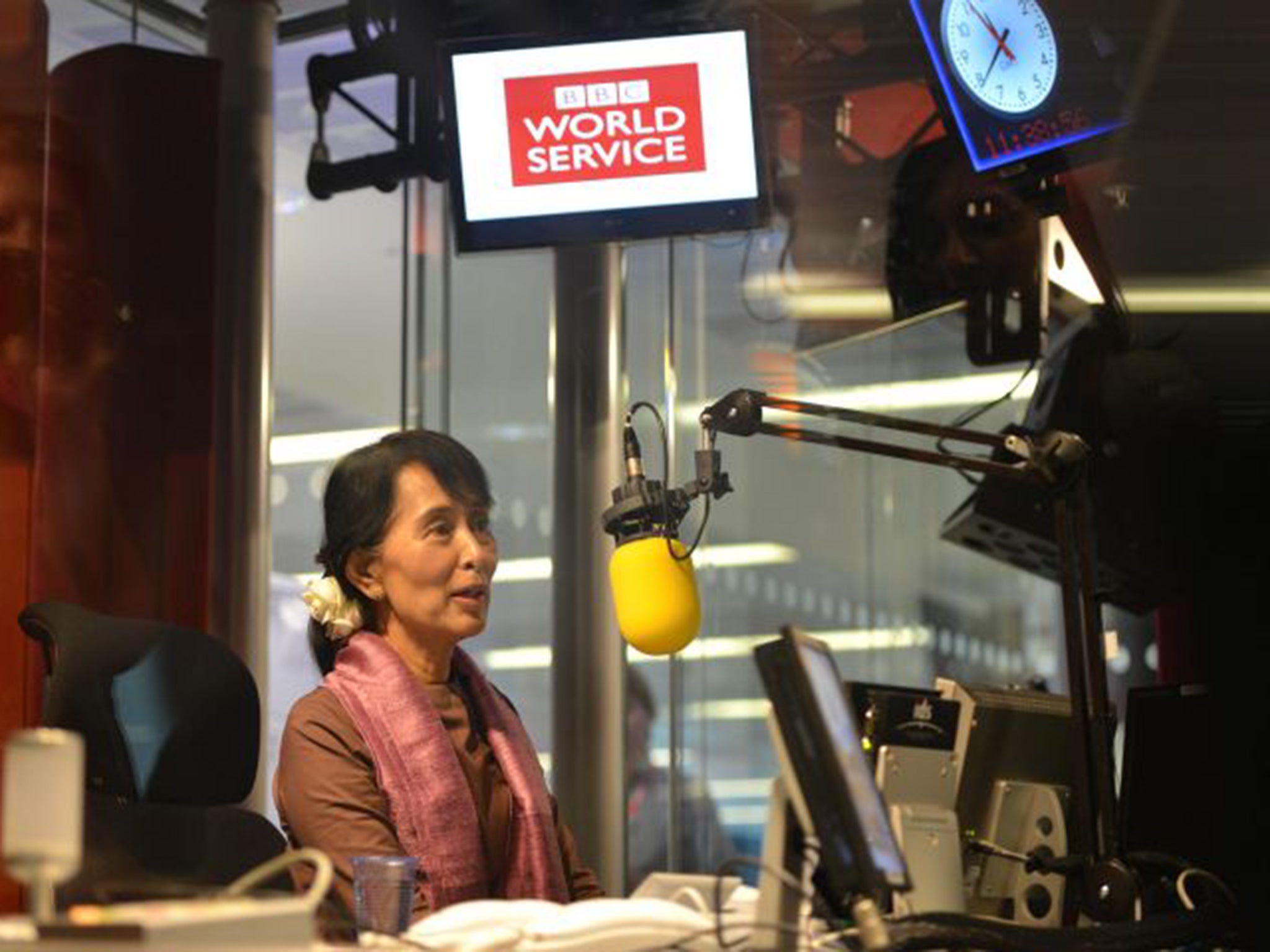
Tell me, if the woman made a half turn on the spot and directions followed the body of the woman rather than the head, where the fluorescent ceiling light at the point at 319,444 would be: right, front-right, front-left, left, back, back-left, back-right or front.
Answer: front-right

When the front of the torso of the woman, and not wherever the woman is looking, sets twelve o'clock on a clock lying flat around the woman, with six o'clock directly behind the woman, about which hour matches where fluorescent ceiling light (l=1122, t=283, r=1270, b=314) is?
The fluorescent ceiling light is roughly at 9 o'clock from the woman.

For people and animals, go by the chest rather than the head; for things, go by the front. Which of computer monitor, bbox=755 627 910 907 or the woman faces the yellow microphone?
the woman

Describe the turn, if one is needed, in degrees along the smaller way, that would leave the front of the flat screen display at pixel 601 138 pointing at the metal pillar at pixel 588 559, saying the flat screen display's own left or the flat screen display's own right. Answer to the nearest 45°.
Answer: approximately 180°

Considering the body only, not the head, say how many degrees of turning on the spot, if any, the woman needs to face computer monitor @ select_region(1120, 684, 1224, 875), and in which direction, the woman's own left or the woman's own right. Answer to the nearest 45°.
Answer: approximately 45° to the woman's own left

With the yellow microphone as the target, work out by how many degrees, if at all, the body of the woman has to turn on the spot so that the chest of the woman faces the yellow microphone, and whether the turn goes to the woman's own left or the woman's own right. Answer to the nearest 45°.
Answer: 0° — they already face it

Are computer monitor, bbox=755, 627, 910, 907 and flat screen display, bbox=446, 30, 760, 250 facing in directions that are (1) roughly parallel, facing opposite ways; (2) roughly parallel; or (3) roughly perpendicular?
roughly perpendicular

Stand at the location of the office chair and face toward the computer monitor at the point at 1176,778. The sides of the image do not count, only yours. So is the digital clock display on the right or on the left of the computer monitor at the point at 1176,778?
left

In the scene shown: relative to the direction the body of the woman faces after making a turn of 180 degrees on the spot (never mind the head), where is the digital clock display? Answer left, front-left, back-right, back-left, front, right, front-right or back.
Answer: right
